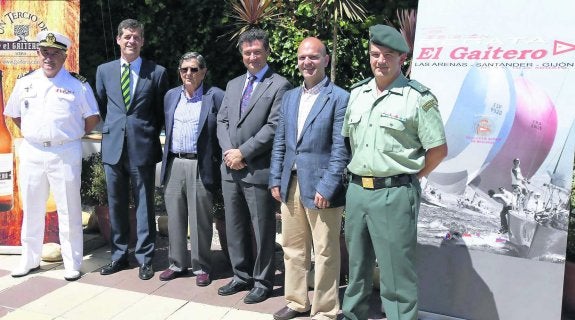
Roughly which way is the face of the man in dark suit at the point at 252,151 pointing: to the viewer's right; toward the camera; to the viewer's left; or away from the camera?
toward the camera

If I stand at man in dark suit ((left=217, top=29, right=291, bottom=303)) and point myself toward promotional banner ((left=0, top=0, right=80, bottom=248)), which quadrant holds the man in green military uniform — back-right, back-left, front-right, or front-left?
back-left

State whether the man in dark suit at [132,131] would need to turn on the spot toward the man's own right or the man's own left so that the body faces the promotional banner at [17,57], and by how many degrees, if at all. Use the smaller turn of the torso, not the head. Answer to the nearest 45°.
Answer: approximately 135° to the man's own right

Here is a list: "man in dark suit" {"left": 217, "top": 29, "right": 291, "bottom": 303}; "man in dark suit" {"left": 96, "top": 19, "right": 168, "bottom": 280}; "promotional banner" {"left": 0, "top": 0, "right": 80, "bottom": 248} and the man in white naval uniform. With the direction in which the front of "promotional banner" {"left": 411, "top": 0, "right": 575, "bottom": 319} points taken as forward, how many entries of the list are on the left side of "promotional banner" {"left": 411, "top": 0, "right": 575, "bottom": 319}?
0

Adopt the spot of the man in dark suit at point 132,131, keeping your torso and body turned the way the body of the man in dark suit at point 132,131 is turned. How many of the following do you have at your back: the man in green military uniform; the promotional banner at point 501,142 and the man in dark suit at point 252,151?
0

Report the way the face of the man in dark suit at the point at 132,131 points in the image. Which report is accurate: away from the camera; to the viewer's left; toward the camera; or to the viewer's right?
toward the camera

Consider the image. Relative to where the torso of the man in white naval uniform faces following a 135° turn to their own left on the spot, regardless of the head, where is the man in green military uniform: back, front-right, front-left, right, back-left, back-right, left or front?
right

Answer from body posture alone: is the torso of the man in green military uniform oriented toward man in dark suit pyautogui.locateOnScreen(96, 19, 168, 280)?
no

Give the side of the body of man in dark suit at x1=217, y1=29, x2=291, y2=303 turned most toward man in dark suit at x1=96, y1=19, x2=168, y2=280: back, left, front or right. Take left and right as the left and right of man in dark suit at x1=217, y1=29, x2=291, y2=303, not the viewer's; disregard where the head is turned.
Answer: right

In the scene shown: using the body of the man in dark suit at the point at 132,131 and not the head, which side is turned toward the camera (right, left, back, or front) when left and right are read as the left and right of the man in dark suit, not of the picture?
front

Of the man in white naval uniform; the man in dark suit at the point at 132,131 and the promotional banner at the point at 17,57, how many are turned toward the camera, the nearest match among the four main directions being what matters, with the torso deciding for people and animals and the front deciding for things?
3

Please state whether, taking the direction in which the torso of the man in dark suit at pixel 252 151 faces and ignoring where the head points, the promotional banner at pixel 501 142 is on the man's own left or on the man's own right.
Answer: on the man's own left

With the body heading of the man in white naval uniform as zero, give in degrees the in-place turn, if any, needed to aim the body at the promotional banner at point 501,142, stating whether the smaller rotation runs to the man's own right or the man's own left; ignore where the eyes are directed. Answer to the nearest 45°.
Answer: approximately 45° to the man's own left

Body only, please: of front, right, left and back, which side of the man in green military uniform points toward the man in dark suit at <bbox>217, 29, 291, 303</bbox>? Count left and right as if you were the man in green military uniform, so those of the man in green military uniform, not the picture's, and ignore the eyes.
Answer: right

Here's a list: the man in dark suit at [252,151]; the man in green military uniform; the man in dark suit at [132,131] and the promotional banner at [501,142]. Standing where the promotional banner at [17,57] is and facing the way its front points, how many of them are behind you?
0

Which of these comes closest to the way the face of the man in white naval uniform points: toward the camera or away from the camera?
toward the camera

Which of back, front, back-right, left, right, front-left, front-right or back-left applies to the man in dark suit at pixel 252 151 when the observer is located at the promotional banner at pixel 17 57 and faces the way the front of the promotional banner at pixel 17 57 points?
front-left

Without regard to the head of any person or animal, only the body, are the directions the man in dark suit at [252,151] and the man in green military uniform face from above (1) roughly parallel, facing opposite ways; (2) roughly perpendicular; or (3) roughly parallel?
roughly parallel

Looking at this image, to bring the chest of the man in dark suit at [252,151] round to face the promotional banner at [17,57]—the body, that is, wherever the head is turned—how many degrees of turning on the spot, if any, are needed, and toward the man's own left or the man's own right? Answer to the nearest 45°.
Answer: approximately 90° to the man's own right
